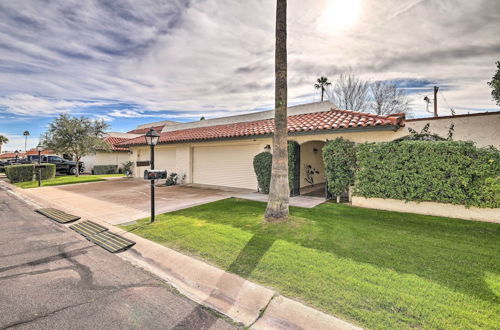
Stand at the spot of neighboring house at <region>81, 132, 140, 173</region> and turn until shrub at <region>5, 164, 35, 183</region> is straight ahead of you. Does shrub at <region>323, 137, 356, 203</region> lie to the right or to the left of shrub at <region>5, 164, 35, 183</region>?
left

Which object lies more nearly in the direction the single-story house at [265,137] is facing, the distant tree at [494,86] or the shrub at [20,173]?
the shrub

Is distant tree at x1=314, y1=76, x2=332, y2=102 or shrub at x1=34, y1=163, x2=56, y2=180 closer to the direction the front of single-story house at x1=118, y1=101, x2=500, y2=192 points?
the shrub

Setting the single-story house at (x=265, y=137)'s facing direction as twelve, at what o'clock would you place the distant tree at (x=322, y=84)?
The distant tree is roughly at 5 o'clock from the single-story house.

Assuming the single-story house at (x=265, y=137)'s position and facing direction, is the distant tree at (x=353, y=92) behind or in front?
behind

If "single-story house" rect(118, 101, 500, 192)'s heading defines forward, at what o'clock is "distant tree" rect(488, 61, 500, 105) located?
The distant tree is roughly at 7 o'clock from the single-story house.

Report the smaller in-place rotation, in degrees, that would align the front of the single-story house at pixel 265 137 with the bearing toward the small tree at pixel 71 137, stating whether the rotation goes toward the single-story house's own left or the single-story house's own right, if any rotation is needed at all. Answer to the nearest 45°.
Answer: approximately 45° to the single-story house's own right

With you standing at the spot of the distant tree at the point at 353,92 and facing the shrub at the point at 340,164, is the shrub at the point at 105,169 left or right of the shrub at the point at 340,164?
right

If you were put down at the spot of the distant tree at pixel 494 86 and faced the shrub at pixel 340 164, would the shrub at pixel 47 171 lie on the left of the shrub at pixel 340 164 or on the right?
right

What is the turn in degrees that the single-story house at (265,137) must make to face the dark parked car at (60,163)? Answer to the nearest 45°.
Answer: approximately 45° to its right

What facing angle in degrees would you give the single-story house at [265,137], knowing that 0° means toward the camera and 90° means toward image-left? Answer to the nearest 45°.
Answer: approximately 45°
